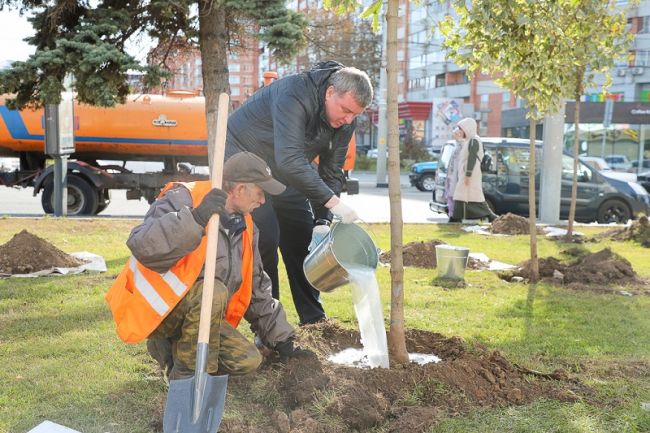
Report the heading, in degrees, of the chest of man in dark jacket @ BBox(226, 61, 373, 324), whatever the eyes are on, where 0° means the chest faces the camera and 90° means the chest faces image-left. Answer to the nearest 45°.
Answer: approximately 315°

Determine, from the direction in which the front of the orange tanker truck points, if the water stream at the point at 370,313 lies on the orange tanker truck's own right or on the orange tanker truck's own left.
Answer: on the orange tanker truck's own right

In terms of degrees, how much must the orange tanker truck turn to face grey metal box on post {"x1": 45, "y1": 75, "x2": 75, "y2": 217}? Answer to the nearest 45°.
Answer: approximately 90° to its right

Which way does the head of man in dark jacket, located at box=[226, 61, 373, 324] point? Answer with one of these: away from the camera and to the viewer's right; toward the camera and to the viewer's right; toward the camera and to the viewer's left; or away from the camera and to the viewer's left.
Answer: toward the camera and to the viewer's right
